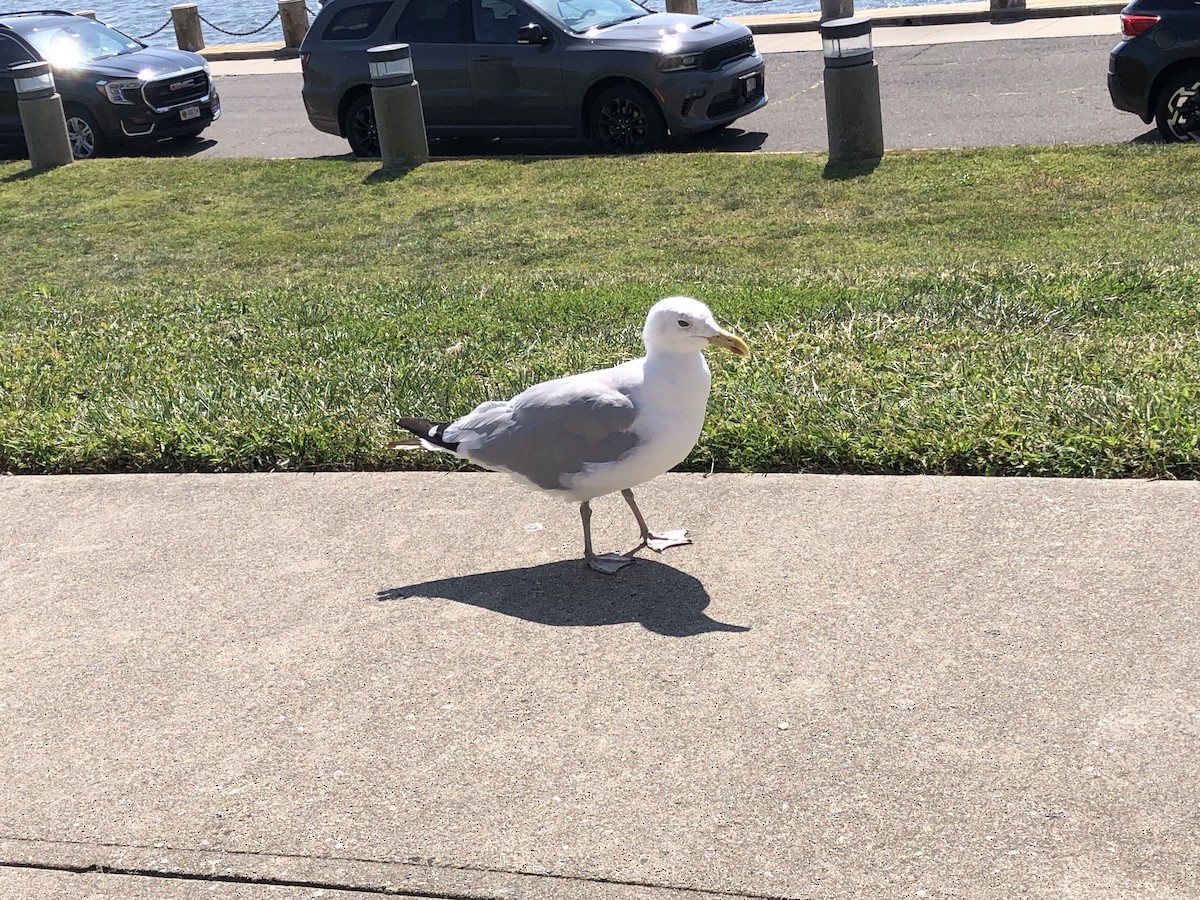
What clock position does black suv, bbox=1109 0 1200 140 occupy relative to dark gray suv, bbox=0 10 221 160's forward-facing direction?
The black suv is roughly at 12 o'clock from the dark gray suv.

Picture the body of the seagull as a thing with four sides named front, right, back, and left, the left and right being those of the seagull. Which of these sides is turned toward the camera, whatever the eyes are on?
right

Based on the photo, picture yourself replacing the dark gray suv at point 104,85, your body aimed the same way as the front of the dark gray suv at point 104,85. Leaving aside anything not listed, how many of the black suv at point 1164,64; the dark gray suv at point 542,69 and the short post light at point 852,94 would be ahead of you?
3

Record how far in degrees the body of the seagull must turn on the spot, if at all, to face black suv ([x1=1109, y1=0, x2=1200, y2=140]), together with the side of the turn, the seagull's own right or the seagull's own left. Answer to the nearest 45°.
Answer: approximately 45° to the seagull's own left

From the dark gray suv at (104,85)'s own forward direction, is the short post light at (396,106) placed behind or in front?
in front

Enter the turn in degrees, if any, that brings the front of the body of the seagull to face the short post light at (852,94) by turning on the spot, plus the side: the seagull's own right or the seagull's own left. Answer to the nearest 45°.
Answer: approximately 90° to the seagull's own left

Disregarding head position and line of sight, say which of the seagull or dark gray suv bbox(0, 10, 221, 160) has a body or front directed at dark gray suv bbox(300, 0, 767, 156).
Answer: dark gray suv bbox(0, 10, 221, 160)

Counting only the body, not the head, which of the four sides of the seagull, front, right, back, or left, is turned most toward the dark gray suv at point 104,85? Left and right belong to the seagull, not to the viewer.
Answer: left

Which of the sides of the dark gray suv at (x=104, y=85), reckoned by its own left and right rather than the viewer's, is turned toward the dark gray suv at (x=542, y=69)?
front

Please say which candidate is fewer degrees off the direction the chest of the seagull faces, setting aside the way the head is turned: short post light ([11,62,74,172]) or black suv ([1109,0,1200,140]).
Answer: the black suv

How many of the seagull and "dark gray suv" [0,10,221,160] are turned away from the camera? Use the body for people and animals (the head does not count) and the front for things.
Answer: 0

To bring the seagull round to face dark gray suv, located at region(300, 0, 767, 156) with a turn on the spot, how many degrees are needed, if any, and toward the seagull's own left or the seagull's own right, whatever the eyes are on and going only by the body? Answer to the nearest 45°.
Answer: approximately 90° to the seagull's own left
